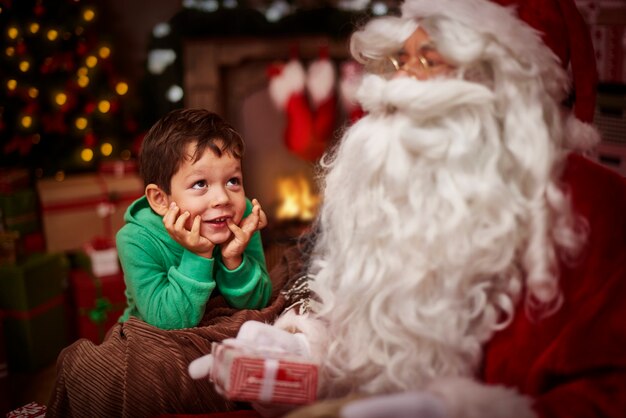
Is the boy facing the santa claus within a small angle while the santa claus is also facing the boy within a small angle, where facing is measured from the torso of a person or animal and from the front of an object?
no

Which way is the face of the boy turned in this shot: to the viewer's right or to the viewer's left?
to the viewer's right

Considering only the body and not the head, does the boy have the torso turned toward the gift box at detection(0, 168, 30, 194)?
no

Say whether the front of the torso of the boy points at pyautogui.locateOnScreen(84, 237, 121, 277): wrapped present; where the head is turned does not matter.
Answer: no

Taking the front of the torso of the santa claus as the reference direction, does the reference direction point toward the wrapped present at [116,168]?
no

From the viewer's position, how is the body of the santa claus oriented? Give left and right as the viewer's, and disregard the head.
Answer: facing the viewer and to the left of the viewer

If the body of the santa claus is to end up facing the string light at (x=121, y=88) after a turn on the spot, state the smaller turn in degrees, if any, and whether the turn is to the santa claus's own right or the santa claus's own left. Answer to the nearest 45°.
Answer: approximately 90° to the santa claus's own right

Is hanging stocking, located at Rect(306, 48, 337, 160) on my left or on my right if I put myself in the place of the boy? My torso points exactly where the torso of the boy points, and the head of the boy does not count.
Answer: on my left

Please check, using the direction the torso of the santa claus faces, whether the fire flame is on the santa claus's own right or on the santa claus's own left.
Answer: on the santa claus's own right

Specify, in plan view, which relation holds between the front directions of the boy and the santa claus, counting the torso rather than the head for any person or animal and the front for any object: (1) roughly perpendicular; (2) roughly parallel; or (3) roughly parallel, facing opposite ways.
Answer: roughly perpendicular

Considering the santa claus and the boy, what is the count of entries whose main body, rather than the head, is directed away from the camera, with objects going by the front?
0

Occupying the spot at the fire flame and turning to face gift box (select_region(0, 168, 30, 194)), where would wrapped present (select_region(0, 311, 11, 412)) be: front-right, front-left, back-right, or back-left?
front-left

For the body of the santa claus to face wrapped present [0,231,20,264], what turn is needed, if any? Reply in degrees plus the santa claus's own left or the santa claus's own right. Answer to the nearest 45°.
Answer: approximately 90° to the santa claus's own right
